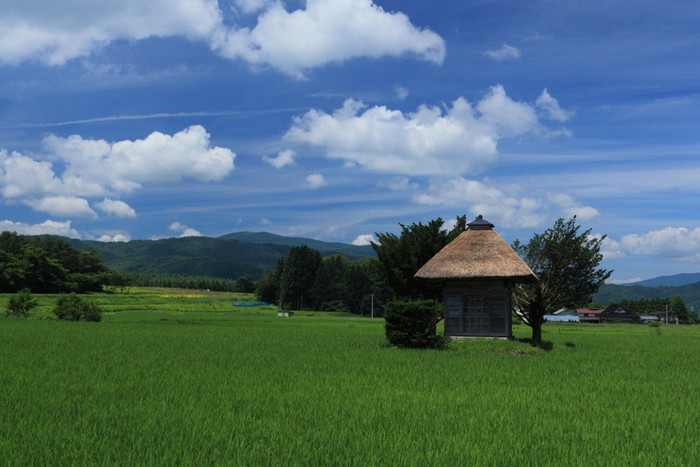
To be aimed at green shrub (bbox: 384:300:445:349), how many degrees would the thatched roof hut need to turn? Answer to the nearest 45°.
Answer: approximately 45° to its right

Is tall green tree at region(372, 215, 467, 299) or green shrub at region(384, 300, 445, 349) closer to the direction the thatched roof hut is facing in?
the green shrub

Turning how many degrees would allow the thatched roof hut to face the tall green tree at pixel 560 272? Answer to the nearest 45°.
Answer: approximately 135° to its left

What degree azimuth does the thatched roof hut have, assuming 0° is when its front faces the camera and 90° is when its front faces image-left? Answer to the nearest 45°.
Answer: approximately 0°

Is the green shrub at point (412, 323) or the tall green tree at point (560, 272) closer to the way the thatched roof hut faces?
the green shrub

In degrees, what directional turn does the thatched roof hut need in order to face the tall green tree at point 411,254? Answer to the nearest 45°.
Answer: approximately 135° to its right
